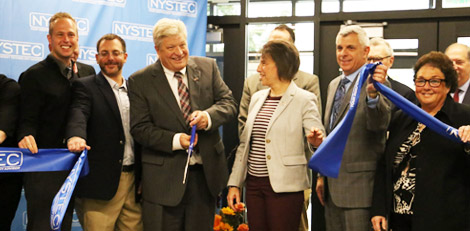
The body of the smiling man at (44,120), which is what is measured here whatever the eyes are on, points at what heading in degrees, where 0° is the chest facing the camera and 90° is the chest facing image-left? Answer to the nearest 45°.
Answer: approximately 315°

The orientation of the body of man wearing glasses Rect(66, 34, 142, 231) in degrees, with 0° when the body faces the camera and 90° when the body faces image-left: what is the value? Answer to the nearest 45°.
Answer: approximately 315°

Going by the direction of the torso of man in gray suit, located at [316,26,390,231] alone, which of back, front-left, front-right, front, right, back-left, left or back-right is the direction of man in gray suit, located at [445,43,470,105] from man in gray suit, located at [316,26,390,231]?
back

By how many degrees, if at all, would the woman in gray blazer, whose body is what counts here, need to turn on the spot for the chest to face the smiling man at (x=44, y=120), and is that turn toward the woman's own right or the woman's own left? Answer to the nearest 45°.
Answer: approximately 45° to the woman's own right

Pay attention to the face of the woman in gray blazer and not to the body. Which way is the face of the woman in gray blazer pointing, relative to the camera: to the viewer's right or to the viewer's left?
to the viewer's left

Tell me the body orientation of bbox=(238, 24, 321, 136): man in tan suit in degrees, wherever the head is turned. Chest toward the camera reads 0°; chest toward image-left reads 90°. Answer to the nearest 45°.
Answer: approximately 0°

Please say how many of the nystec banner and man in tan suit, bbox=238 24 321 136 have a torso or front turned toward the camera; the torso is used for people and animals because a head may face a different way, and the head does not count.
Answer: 2

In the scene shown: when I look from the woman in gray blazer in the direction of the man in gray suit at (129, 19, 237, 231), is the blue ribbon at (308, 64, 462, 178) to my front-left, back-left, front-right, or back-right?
back-left
